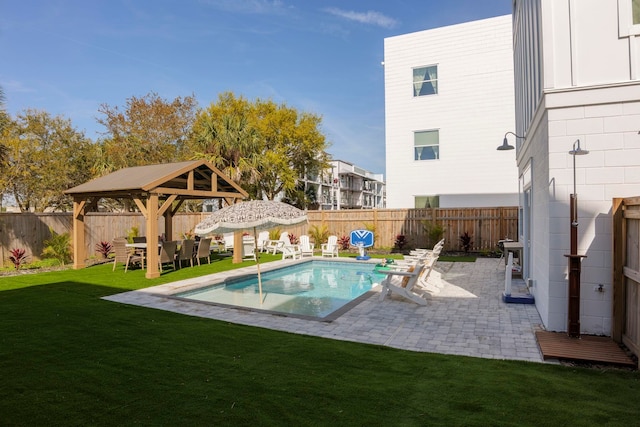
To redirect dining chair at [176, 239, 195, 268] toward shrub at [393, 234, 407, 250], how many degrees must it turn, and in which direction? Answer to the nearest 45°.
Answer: approximately 135° to its right

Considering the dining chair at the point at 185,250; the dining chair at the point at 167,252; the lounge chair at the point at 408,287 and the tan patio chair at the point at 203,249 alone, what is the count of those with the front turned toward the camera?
0

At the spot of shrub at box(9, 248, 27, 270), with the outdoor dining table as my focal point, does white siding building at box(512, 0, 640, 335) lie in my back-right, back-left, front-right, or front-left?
front-right

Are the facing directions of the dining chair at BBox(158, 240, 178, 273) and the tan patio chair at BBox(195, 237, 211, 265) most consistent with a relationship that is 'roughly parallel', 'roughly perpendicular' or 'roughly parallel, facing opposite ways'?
roughly parallel

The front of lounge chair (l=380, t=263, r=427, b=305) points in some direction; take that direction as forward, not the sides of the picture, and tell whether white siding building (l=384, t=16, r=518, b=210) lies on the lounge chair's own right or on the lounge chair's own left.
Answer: on the lounge chair's own right

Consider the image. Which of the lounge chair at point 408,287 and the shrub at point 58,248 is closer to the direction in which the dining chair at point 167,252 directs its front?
the shrub

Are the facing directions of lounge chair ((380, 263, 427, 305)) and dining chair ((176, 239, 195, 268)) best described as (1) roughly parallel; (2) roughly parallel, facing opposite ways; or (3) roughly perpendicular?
roughly parallel

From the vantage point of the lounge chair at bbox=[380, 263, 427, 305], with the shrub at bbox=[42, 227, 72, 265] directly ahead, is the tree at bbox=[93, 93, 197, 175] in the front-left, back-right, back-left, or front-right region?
front-right

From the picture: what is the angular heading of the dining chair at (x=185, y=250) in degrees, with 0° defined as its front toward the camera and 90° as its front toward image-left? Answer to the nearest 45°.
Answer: approximately 135°

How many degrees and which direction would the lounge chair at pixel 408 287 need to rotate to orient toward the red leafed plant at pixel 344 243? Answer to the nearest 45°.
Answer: approximately 90° to its right

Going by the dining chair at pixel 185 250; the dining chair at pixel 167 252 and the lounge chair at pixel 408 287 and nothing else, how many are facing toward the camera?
0

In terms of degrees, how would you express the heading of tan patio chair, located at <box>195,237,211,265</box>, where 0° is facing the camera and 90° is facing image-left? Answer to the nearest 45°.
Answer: approximately 135°

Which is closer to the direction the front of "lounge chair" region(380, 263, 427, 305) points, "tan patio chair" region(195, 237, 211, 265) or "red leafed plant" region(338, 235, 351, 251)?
the tan patio chair

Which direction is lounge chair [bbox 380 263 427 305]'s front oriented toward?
to the viewer's left

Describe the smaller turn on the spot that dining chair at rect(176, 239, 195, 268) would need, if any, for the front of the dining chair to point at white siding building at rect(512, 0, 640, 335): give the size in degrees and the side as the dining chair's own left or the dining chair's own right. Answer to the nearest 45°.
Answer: approximately 180°
